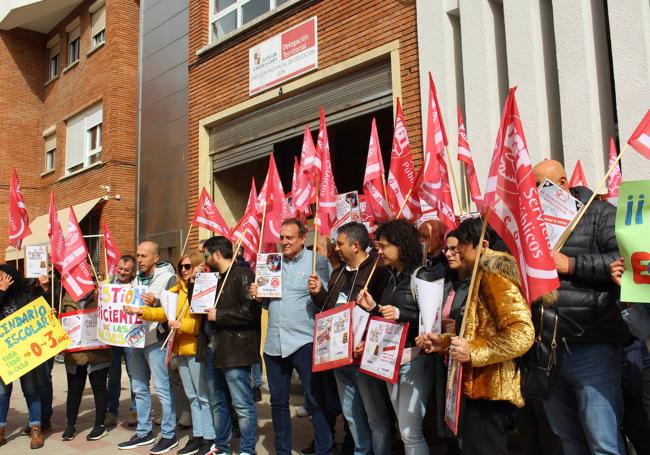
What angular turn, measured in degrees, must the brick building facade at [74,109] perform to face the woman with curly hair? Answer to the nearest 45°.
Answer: approximately 45° to its left

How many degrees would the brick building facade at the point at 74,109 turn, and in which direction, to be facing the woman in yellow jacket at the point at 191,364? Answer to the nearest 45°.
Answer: approximately 45° to its left

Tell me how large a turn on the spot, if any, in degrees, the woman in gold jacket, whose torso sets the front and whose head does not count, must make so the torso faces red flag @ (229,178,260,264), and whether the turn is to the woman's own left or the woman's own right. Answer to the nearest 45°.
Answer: approximately 45° to the woman's own right

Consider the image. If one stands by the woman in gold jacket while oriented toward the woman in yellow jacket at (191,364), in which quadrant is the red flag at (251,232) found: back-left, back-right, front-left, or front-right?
front-right

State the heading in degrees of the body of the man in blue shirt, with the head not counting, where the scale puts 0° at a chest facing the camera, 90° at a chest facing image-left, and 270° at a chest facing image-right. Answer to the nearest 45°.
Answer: approximately 45°

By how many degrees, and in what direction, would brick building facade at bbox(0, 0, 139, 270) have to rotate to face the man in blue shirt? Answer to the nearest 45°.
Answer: approximately 45° to its left

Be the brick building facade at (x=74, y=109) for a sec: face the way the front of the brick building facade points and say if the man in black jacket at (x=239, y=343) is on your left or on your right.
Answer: on your left

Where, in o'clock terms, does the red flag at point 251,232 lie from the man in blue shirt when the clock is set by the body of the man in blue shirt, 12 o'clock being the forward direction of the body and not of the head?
The red flag is roughly at 4 o'clock from the man in blue shirt.

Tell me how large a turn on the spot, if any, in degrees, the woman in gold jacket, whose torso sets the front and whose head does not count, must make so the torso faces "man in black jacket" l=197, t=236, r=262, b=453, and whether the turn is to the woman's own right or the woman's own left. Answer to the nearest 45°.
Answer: approximately 45° to the woman's own right

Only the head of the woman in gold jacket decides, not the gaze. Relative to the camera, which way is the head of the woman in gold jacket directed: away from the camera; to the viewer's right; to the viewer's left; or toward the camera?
to the viewer's left
